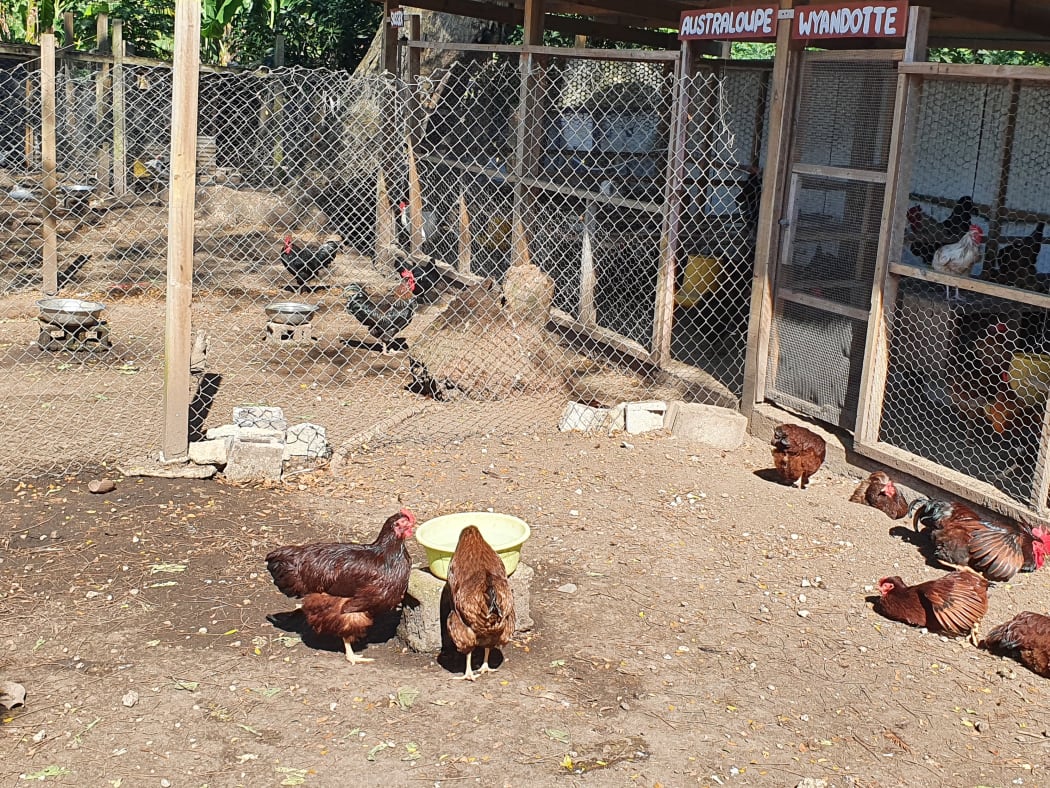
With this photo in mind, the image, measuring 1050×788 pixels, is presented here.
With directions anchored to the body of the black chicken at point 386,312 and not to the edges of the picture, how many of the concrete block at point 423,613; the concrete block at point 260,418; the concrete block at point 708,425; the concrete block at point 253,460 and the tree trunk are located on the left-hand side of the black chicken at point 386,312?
1

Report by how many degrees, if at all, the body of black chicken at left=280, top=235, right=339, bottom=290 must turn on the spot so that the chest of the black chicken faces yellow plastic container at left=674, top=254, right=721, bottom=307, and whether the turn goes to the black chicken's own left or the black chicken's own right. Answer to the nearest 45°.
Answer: approximately 135° to the black chicken's own left

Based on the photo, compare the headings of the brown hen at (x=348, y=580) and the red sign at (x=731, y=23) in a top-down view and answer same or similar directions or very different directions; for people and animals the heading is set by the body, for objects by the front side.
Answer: very different directions

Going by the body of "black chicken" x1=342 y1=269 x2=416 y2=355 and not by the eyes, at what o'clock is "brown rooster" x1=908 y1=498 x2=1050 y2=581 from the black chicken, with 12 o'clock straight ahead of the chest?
The brown rooster is roughly at 2 o'clock from the black chicken.

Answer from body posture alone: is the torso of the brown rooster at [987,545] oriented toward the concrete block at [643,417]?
no

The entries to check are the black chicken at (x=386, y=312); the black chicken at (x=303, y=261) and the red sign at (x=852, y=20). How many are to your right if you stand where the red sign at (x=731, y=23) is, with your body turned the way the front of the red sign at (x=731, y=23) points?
2

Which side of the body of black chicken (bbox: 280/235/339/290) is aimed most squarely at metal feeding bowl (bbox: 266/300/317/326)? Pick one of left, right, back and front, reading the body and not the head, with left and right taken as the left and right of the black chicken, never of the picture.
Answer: left

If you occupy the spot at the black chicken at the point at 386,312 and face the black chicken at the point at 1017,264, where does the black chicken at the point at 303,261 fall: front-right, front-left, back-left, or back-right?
back-left

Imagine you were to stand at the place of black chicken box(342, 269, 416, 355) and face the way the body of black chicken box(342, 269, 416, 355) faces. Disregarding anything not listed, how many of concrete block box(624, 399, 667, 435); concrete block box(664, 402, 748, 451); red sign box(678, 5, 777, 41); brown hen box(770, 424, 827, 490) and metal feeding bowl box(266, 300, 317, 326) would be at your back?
1

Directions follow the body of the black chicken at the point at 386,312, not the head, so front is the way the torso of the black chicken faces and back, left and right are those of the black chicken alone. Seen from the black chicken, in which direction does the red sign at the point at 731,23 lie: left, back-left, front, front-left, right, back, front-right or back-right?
front-right

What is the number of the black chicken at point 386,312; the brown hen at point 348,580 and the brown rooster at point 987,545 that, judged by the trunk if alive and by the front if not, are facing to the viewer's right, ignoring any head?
3

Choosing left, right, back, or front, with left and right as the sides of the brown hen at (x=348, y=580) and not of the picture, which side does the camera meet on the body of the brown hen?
right

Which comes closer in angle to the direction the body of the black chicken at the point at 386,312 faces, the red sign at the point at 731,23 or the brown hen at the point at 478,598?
the red sign

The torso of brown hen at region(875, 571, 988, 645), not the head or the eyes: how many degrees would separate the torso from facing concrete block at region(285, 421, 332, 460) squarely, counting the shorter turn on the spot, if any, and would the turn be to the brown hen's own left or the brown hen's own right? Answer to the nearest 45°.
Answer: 0° — it already faces it

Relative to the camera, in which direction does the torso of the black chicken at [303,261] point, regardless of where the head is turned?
to the viewer's left

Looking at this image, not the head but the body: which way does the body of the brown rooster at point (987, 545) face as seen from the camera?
to the viewer's right
